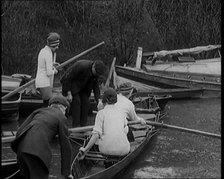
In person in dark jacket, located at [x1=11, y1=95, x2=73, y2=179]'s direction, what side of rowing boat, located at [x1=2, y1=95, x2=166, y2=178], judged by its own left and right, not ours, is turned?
back

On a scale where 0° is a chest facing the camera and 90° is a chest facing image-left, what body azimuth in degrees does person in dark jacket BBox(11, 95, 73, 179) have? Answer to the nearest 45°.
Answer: approximately 225°

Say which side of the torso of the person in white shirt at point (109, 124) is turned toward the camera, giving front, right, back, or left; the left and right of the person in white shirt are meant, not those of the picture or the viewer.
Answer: back

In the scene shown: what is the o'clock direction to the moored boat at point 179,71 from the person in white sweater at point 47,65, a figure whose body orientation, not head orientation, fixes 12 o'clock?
The moored boat is roughly at 10 o'clock from the person in white sweater.

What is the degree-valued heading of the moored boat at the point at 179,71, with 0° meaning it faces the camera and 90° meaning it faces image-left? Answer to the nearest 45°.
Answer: approximately 90°

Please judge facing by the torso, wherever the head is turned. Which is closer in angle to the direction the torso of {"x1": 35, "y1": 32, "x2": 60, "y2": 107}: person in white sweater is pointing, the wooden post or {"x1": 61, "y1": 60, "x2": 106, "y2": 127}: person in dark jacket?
the person in dark jacket

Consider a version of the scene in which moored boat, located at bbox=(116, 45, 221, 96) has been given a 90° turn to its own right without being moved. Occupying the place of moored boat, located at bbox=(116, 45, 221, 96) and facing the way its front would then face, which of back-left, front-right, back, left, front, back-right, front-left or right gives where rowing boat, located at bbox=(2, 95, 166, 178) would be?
back

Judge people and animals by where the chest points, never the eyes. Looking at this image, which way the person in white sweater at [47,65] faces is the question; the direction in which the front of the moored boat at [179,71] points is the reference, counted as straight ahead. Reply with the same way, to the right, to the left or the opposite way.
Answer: the opposite way

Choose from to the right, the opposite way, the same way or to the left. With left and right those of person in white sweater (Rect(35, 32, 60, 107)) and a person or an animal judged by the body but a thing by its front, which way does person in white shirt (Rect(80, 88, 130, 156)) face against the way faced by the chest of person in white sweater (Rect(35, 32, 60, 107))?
to the left

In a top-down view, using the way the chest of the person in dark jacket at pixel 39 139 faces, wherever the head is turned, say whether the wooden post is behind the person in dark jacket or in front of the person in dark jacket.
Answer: in front

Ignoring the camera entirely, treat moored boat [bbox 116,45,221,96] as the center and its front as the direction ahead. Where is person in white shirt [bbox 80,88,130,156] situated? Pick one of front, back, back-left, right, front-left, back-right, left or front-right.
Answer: left

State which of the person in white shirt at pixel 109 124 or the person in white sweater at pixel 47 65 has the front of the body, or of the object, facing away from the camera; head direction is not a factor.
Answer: the person in white shirt at pixel 109 124

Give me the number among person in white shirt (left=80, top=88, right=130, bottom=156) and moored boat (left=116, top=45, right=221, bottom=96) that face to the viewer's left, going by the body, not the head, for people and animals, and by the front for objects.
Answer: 1

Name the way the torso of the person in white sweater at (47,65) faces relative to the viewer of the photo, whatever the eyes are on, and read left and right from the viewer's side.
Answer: facing to the right of the viewer
